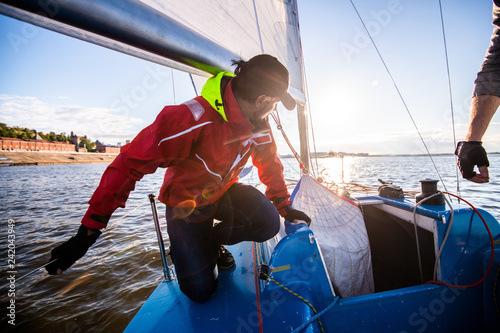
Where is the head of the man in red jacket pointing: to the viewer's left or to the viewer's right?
to the viewer's right

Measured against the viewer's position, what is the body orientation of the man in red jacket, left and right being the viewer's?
facing the viewer and to the right of the viewer
